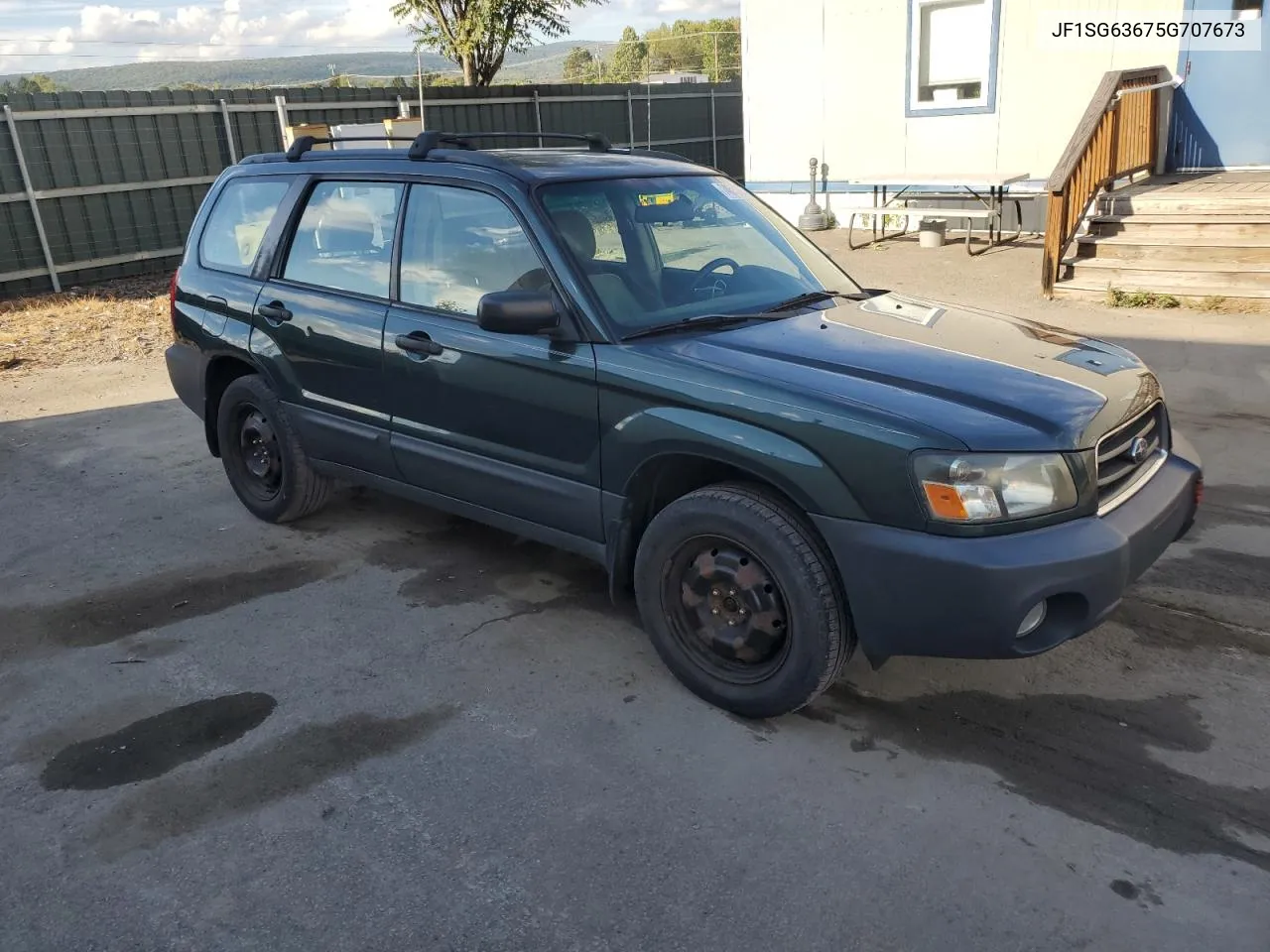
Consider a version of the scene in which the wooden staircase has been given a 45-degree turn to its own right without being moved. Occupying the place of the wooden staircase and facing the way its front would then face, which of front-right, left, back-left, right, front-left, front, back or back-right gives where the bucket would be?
right

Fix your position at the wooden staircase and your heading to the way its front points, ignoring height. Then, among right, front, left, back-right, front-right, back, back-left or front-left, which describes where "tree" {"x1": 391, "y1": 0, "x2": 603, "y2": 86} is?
back-right

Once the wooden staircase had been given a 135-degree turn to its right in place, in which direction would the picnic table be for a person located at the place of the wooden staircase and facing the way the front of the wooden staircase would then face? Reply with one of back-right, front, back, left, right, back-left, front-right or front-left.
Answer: front

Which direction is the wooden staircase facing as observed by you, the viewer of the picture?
facing the viewer
